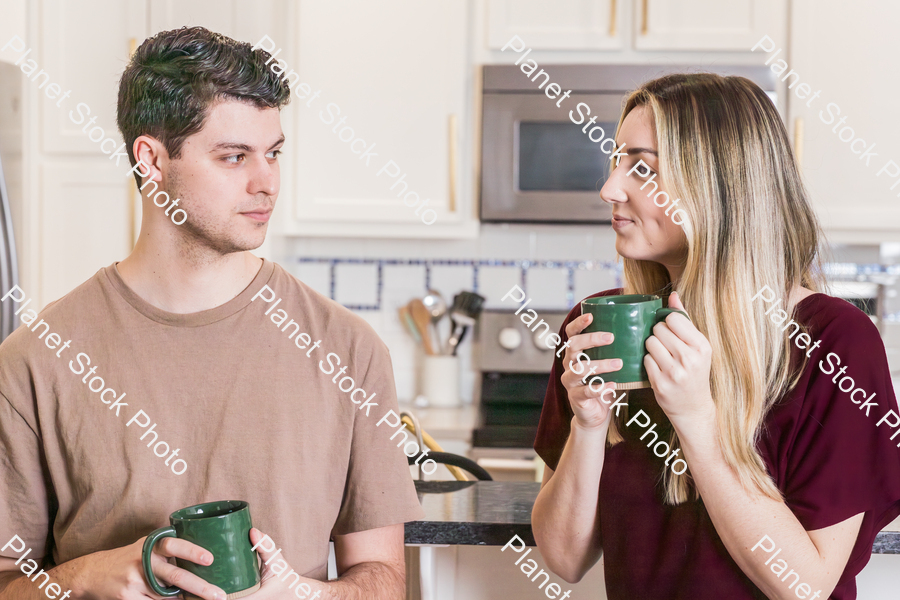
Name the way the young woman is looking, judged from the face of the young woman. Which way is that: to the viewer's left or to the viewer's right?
to the viewer's left

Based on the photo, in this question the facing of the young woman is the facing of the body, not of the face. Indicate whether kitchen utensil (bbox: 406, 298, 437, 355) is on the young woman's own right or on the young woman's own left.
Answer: on the young woman's own right

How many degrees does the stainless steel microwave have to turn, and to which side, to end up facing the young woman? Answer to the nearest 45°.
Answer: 0° — it already faces them

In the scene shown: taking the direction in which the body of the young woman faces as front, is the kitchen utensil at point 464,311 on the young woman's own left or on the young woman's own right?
on the young woman's own right

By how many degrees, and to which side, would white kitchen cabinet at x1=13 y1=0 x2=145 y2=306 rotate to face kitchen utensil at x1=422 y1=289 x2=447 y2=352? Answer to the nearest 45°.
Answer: approximately 90° to its left

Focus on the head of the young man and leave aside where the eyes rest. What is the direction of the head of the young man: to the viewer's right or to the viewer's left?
to the viewer's right

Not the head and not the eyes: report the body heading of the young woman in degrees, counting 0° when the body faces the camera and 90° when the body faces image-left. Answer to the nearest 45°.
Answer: approximately 45°
